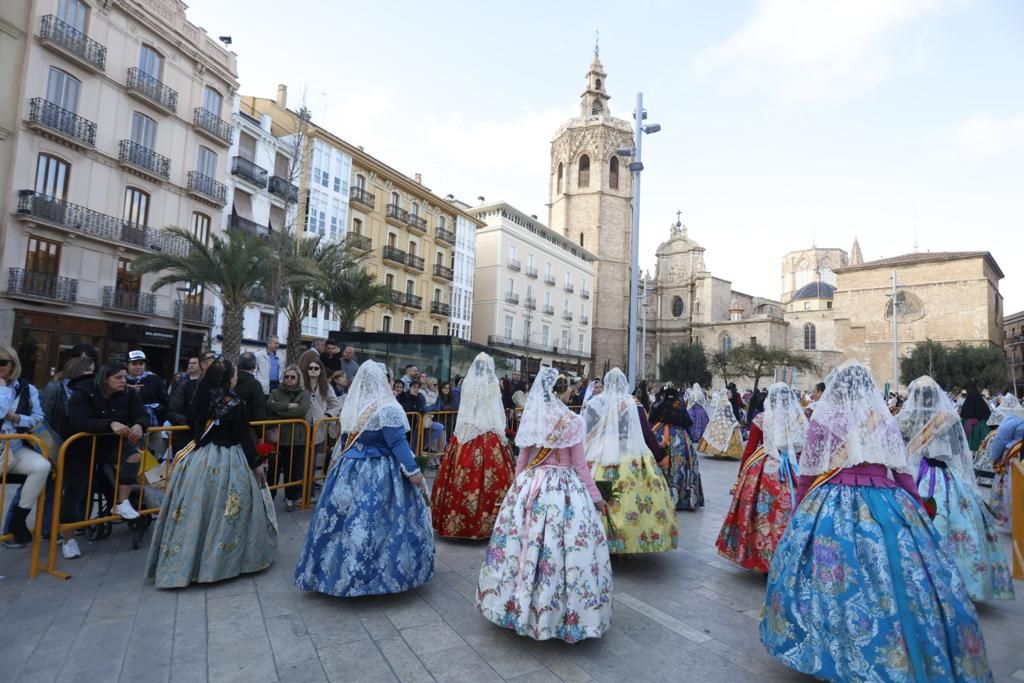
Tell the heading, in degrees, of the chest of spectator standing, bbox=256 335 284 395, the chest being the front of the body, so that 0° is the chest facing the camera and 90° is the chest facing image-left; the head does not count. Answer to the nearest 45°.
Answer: approximately 315°

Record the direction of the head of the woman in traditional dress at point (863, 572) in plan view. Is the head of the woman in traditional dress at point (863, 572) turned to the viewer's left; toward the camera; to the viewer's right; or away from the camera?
away from the camera

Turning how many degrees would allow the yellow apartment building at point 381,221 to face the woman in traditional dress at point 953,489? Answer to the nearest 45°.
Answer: approximately 45° to its right

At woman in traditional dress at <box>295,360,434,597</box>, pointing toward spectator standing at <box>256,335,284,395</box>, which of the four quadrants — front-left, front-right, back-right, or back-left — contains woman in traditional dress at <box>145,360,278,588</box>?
front-left

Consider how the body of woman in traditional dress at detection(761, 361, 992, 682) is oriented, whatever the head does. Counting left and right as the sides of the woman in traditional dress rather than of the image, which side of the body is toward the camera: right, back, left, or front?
back

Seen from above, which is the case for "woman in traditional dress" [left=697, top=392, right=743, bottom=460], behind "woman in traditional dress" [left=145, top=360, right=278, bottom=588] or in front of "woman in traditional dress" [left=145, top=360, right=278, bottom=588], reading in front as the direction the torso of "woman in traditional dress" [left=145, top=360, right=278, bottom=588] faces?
in front

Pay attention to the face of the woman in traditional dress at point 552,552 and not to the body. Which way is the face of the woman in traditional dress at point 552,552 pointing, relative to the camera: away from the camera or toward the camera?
away from the camera

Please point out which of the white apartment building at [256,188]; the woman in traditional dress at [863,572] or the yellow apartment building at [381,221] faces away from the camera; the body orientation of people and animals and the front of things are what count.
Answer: the woman in traditional dress

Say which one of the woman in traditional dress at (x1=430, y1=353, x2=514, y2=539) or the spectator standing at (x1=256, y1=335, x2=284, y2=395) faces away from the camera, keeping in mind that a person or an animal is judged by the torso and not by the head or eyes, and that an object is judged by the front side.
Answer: the woman in traditional dress

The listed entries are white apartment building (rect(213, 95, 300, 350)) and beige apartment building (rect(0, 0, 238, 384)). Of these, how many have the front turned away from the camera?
0

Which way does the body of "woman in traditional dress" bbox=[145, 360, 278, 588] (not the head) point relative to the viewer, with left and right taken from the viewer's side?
facing away from the viewer and to the right of the viewer

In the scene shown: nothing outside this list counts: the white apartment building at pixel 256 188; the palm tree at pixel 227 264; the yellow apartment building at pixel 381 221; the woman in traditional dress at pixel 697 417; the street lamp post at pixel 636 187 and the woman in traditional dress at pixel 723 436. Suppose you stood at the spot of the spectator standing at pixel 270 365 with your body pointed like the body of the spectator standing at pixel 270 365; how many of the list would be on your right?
0

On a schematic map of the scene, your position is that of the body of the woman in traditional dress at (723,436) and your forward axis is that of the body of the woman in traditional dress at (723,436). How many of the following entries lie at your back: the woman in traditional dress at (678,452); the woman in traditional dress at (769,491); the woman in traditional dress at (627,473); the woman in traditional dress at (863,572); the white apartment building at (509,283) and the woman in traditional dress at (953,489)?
5

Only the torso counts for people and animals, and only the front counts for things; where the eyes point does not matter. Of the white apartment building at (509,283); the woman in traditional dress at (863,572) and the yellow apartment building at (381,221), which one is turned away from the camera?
the woman in traditional dress

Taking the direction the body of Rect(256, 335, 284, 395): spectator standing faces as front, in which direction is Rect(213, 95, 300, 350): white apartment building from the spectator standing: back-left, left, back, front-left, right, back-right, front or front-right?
back-left

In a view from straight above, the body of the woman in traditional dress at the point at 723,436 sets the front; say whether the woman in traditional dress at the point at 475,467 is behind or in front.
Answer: behind

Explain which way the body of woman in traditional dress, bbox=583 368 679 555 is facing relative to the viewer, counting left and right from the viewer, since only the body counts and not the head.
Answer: facing away from the viewer

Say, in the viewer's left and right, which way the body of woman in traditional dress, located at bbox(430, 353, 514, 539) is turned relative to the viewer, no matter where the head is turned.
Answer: facing away from the viewer
